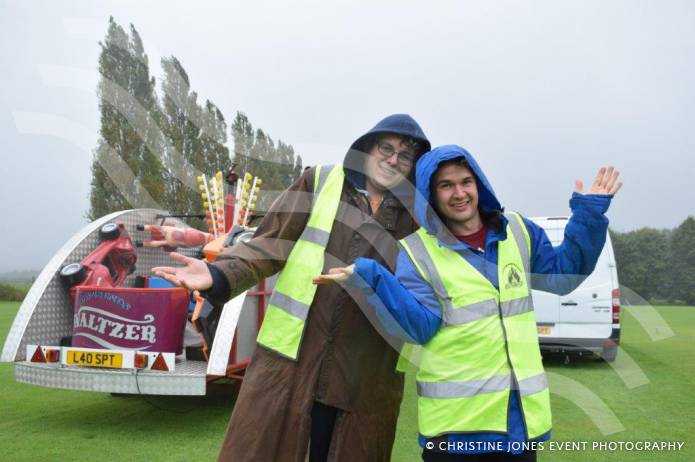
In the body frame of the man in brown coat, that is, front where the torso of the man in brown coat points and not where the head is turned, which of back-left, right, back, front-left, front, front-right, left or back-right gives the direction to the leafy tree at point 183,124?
back-right

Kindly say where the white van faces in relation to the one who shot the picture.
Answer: facing away from the viewer

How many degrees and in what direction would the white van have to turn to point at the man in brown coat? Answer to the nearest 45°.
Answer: approximately 180°

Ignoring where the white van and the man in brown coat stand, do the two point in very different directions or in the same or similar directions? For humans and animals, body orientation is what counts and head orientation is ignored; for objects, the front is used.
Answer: very different directions

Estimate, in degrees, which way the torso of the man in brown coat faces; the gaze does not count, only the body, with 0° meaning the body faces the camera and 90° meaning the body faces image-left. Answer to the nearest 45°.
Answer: approximately 0°

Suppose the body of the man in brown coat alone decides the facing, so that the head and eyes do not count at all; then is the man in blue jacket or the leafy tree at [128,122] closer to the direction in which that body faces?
the man in blue jacket

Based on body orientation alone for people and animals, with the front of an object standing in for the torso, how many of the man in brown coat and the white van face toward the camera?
1

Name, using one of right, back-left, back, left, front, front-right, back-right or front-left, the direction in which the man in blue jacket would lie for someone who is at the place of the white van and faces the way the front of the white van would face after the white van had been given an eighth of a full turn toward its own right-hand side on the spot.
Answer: back-right

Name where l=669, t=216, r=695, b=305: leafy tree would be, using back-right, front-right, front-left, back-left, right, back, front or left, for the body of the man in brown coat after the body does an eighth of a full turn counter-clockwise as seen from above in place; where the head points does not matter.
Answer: left
